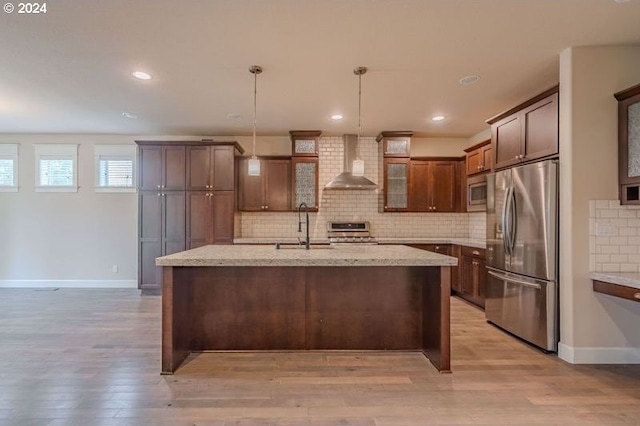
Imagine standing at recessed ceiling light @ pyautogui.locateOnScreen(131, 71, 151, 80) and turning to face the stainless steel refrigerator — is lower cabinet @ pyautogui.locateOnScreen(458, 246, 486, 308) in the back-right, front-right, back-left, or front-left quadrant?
front-left

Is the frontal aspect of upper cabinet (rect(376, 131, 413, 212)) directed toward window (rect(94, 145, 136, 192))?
no

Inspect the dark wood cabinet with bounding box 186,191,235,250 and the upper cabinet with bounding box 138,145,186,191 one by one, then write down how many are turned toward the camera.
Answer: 2

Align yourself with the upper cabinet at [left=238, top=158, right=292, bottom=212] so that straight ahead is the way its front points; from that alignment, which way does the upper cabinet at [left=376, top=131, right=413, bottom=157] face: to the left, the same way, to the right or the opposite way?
the same way

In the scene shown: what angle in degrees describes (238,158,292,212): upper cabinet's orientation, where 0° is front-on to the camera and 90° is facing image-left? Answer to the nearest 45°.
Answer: approximately 0°

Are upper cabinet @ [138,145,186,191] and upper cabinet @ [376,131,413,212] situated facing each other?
no

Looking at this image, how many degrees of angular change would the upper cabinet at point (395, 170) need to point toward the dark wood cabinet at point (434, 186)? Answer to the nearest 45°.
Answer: approximately 90° to its left

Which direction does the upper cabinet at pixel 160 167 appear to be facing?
toward the camera

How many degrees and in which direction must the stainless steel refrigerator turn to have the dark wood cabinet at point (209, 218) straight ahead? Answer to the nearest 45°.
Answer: approximately 45° to its right

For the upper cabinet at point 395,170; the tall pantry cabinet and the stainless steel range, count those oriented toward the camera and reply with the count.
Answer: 3

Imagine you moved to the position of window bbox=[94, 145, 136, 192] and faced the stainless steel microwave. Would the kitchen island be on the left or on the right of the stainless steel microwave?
right

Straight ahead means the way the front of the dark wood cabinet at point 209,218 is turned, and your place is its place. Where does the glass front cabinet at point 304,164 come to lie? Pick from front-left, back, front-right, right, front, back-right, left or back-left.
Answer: left

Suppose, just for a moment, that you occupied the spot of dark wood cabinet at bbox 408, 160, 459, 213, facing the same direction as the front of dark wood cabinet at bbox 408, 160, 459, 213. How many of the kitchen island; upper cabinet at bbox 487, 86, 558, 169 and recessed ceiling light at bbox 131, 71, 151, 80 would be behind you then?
0

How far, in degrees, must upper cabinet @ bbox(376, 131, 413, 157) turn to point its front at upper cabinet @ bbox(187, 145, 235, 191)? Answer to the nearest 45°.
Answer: approximately 90° to its right

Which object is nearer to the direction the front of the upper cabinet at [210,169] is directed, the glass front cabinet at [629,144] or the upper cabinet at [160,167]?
the glass front cabinet

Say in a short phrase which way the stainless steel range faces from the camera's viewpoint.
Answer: facing the viewer

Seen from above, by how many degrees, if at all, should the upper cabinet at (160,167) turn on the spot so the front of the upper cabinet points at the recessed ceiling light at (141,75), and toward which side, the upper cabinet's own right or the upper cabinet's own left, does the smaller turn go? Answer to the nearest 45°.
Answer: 0° — it already faces it

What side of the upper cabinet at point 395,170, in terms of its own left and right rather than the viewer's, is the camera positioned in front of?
front

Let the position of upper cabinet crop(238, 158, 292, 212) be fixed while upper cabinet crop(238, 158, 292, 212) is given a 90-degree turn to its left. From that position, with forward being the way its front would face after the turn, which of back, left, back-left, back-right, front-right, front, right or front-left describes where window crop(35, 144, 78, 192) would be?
back

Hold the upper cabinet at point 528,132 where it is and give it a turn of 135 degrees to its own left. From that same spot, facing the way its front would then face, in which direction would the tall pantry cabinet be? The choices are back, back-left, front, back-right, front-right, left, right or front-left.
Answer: back

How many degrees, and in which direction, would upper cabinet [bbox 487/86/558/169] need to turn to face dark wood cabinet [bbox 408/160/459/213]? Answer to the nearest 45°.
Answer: approximately 90° to its right

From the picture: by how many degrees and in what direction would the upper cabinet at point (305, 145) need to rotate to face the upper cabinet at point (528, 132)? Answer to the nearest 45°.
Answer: approximately 45° to its left

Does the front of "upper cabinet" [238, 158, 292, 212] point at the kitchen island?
yes
